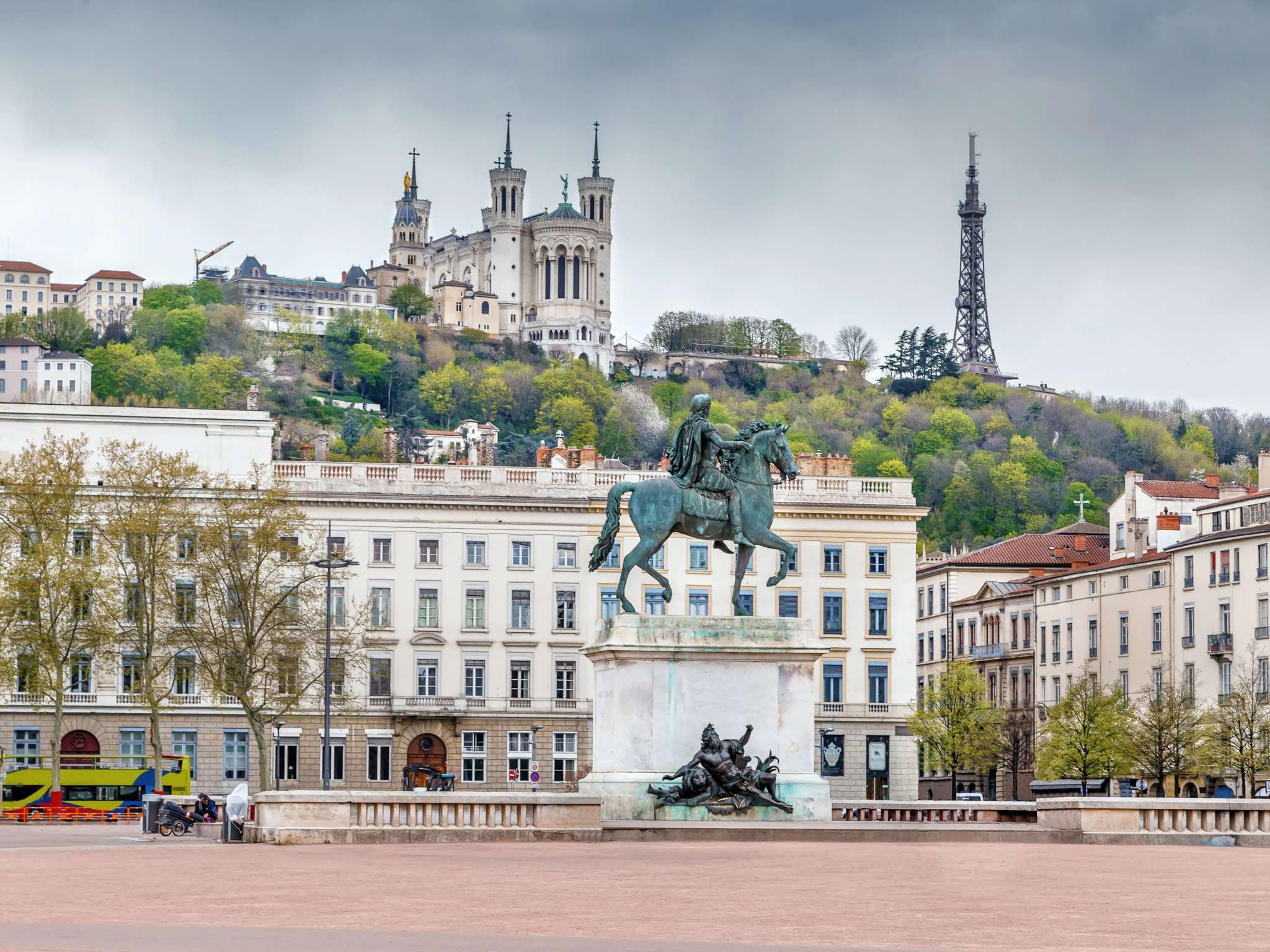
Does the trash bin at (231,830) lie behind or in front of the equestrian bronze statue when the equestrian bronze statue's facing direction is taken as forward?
behind

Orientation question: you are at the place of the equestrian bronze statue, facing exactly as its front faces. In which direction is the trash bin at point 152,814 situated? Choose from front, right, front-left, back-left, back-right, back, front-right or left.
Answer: back-left

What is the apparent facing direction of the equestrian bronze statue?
to the viewer's right

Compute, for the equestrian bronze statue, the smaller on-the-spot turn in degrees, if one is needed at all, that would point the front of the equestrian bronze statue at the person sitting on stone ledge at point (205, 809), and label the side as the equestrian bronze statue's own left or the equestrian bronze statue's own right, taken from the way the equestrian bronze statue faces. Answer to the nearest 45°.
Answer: approximately 135° to the equestrian bronze statue's own left

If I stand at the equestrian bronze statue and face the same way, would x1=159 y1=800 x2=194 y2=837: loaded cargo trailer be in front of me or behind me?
behind

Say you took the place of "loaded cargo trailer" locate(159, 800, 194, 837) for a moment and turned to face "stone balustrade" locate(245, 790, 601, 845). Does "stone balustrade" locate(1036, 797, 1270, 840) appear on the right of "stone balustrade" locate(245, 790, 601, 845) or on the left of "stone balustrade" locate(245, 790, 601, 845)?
left

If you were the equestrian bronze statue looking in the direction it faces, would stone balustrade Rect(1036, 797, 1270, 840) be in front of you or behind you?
in front
